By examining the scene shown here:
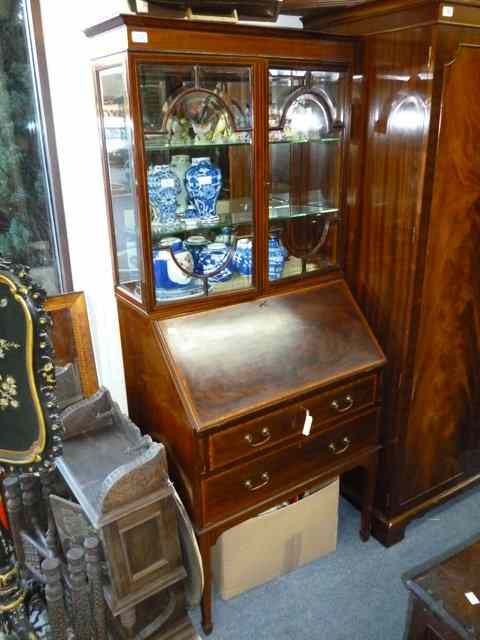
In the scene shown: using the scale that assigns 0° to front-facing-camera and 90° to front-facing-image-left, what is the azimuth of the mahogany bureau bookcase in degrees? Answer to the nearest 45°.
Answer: approximately 315°
